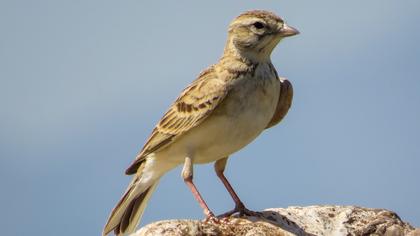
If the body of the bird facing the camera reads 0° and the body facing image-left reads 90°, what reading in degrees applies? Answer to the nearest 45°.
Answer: approximately 315°
